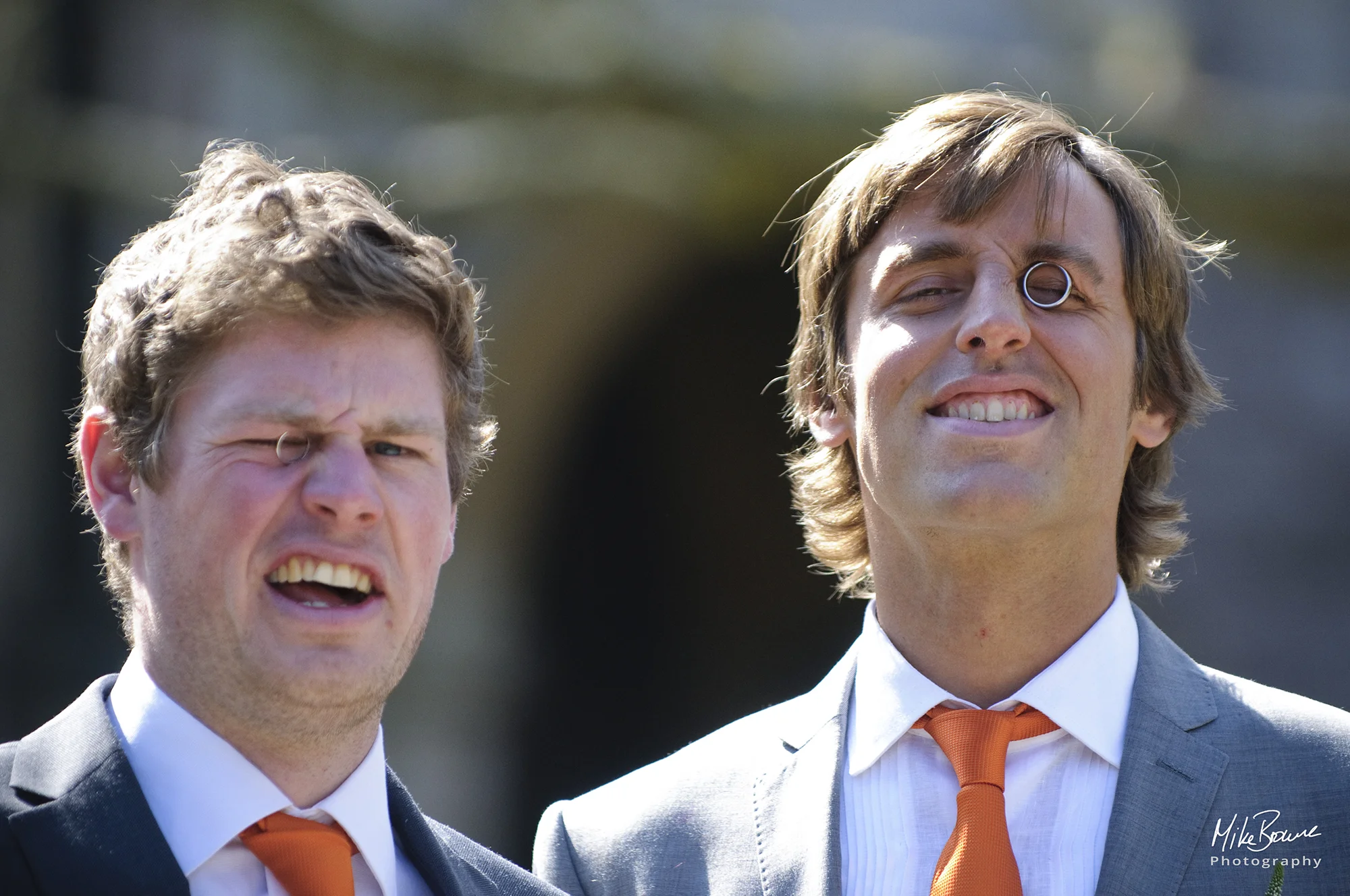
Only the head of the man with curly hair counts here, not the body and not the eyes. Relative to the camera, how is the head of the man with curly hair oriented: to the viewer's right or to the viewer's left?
to the viewer's right

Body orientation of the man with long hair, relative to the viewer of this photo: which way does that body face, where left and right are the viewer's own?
facing the viewer

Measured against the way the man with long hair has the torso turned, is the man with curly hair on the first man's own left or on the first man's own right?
on the first man's own right

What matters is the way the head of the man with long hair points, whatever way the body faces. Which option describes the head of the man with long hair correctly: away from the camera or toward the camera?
toward the camera
